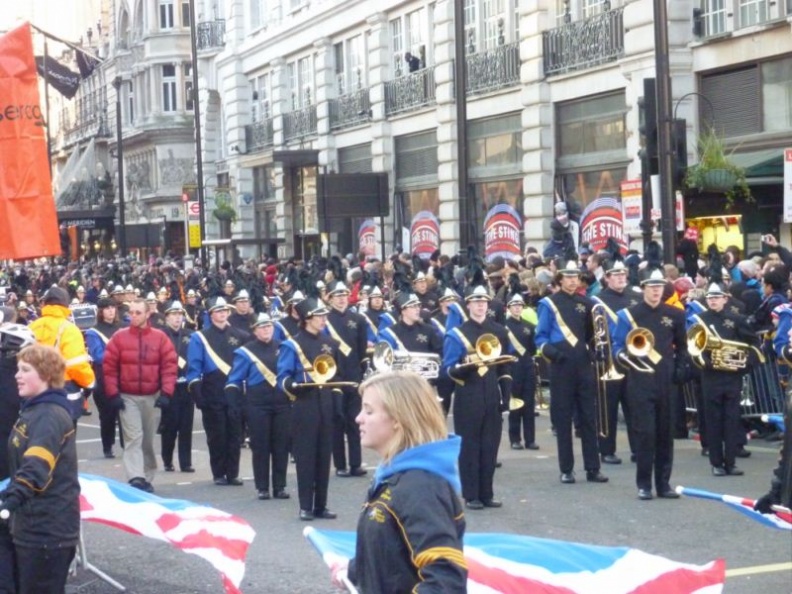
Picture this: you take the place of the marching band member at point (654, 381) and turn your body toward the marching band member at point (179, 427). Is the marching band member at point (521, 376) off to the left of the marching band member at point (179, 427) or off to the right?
right

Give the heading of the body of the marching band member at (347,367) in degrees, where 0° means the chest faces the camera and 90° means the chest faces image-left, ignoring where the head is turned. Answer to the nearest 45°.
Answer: approximately 0°

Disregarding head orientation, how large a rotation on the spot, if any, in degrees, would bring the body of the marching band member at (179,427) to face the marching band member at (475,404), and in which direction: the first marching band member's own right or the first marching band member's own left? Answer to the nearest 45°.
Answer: approximately 45° to the first marching band member's own left

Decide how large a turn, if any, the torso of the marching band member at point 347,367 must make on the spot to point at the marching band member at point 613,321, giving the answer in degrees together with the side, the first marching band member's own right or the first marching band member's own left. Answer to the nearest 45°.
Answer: approximately 45° to the first marching band member's own left

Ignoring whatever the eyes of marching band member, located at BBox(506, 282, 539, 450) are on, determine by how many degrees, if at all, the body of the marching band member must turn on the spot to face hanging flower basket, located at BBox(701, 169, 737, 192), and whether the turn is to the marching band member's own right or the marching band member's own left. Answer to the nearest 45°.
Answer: approximately 135° to the marching band member's own left

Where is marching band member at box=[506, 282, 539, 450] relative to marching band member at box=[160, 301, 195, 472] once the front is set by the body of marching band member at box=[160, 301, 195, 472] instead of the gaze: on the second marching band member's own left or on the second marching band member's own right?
on the second marching band member's own left

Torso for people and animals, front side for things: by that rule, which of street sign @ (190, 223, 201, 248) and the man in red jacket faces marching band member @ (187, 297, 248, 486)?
the street sign
